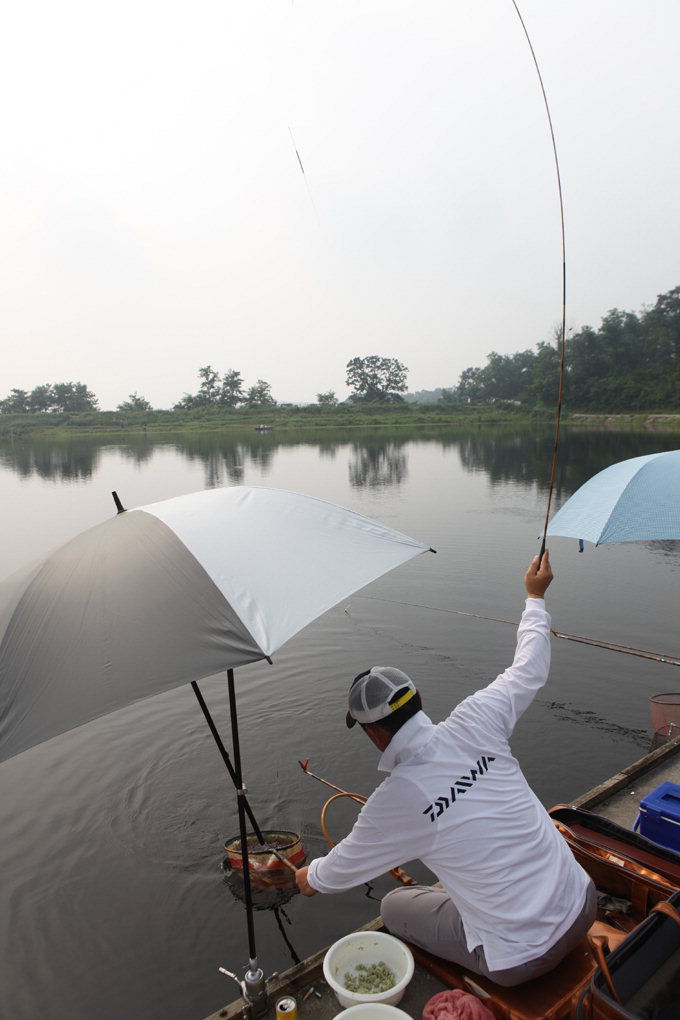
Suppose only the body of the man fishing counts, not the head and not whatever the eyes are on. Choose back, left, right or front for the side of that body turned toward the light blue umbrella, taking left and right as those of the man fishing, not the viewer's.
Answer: right

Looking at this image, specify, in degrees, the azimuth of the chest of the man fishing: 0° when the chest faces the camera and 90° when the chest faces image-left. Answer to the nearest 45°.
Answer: approximately 135°

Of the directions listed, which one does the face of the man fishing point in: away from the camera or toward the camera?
away from the camera

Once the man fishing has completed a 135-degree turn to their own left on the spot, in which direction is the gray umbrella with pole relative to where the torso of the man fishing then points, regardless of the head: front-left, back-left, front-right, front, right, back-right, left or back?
right

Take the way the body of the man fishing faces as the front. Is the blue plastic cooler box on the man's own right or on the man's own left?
on the man's own right
